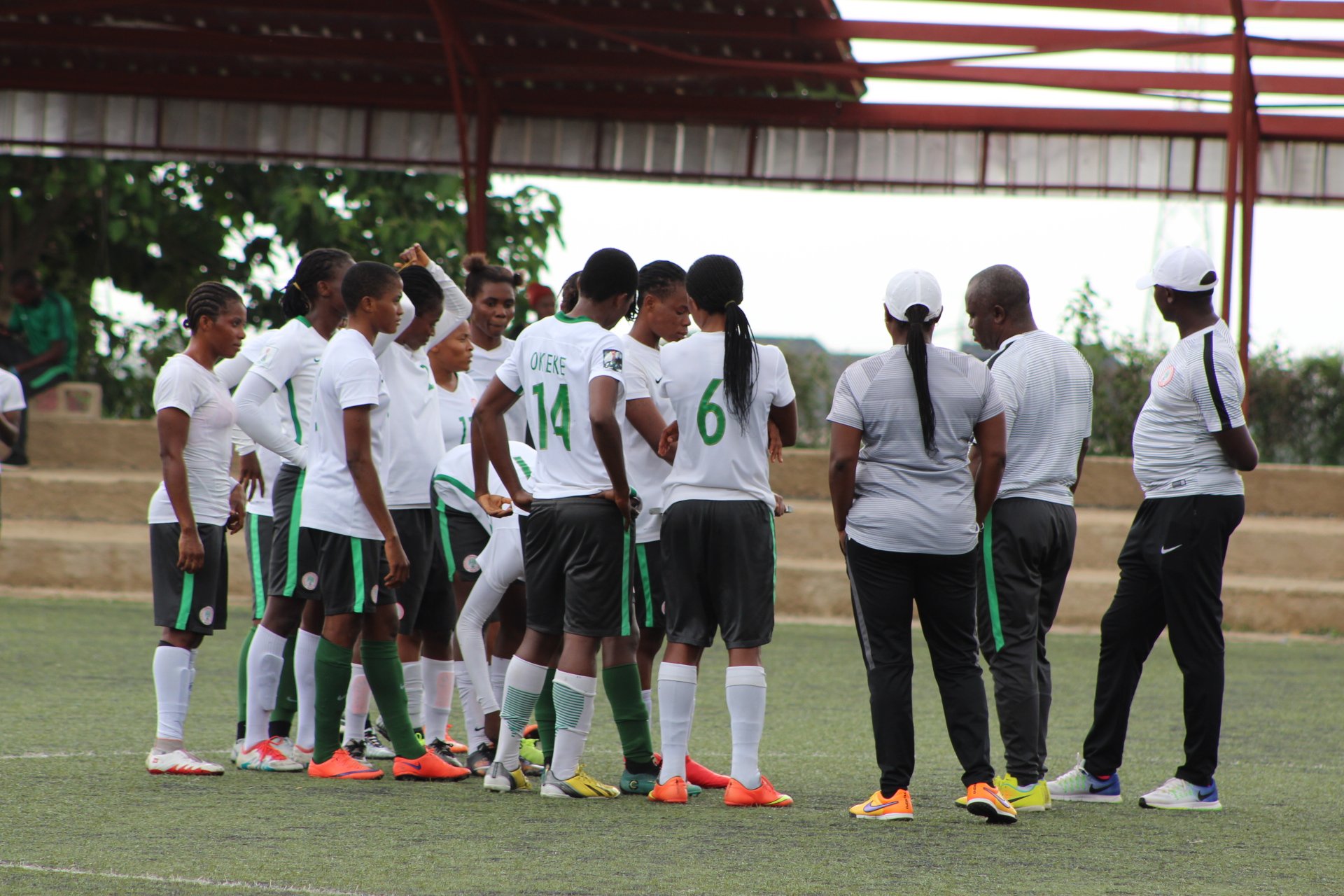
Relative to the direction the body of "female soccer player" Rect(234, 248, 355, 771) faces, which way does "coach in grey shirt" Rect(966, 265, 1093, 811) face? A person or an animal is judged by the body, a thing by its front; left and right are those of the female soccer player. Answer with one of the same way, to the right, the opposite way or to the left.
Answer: to the left

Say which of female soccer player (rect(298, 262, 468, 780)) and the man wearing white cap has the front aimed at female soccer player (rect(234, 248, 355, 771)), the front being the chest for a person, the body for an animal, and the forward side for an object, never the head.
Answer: the man wearing white cap

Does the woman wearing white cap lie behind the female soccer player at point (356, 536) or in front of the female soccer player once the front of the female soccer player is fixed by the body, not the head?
in front

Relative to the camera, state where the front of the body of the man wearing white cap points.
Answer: to the viewer's left

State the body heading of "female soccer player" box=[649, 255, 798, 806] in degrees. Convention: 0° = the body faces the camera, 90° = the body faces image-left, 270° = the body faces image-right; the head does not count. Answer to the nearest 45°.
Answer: approximately 180°

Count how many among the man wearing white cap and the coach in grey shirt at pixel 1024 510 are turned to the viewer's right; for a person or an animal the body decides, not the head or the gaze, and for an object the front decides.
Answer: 0

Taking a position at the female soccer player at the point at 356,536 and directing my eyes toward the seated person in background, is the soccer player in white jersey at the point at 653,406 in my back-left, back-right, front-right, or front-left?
back-right

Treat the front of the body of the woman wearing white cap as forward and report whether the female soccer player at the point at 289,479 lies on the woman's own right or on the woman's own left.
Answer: on the woman's own left

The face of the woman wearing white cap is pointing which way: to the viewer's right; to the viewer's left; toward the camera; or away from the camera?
away from the camera

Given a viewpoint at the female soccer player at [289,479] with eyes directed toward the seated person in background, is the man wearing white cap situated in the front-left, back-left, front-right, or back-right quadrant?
back-right

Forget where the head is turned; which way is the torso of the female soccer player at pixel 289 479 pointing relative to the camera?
to the viewer's right

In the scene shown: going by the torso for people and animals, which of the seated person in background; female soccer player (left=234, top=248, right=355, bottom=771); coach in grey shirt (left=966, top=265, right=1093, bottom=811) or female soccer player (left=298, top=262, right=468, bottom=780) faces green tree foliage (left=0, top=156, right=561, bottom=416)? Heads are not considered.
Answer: the coach in grey shirt

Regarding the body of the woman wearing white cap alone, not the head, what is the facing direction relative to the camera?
away from the camera

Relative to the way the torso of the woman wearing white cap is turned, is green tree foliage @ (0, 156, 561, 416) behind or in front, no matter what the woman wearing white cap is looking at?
in front

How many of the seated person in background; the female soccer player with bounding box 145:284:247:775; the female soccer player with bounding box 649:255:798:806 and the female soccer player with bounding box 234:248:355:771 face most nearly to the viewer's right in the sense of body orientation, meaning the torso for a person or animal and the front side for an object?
2
